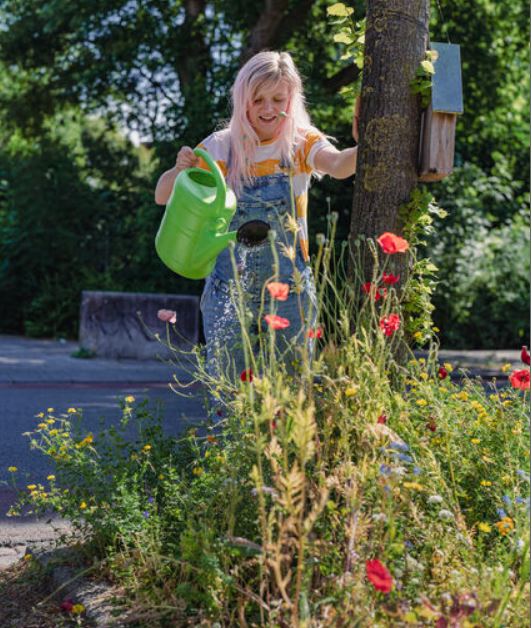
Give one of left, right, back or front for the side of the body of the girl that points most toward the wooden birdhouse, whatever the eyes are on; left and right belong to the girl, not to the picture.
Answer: left

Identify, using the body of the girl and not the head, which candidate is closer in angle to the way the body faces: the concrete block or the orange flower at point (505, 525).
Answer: the orange flower

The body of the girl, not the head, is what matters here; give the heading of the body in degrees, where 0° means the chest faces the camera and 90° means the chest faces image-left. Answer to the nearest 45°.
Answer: approximately 0°

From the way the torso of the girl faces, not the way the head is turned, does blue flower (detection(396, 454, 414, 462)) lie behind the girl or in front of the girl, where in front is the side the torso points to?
in front

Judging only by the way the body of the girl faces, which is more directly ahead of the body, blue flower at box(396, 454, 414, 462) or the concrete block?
the blue flower

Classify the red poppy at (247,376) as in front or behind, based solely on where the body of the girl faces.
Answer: in front

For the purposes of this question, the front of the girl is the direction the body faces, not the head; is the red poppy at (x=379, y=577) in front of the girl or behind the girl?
in front

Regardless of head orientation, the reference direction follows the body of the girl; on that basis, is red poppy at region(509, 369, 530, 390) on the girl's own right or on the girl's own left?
on the girl's own left

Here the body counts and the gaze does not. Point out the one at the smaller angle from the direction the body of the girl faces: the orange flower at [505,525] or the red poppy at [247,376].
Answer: the red poppy
